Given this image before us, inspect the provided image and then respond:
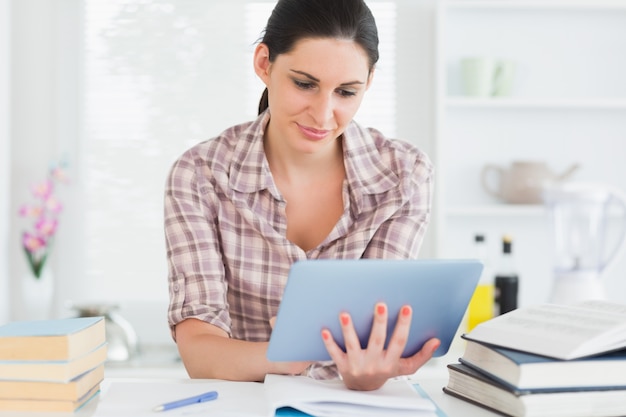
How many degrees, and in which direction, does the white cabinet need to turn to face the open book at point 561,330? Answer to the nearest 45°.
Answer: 0° — it already faces it

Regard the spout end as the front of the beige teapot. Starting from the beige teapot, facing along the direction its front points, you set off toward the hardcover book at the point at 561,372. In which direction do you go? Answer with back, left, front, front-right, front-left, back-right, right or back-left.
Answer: right

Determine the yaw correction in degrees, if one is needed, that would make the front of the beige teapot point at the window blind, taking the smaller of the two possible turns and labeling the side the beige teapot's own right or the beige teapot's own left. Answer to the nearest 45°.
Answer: approximately 180°

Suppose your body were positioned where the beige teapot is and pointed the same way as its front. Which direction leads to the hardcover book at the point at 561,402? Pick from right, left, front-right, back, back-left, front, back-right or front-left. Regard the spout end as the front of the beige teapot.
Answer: right

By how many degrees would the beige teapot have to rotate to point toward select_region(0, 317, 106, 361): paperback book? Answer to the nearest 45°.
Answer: approximately 90° to its right

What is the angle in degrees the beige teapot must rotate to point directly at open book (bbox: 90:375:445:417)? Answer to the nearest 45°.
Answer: approximately 90° to its right

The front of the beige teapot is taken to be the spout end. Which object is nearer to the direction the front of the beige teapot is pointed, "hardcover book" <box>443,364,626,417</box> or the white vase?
the hardcover book

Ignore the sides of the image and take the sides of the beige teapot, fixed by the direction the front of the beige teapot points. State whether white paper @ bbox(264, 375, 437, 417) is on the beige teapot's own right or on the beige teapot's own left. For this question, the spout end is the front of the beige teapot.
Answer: on the beige teapot's own right

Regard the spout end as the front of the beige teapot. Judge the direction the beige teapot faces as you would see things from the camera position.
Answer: facing to the right of the viewer

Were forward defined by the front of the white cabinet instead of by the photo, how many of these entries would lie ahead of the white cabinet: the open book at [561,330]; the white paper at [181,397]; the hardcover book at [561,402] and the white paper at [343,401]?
4

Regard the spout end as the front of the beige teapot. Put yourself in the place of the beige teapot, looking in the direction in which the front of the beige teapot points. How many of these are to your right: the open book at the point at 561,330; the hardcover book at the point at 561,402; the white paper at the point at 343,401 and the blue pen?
4
